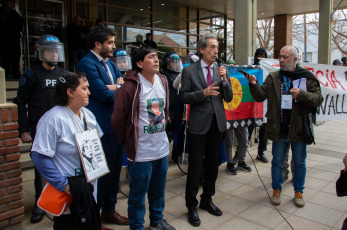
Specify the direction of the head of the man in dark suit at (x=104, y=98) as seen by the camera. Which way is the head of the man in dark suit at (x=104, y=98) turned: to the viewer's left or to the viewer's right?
to the viewer's right

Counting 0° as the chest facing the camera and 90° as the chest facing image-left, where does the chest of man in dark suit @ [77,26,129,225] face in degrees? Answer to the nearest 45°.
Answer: approximately 315°

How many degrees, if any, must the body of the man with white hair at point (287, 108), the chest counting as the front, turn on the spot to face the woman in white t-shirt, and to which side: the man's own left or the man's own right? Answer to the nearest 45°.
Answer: approximately 45° to the man's own right

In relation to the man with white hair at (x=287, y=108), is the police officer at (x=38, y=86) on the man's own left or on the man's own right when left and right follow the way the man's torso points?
on the man's own right

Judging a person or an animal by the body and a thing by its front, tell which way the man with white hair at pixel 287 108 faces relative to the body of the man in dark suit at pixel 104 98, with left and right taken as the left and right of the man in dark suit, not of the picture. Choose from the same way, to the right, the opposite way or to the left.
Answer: to the right

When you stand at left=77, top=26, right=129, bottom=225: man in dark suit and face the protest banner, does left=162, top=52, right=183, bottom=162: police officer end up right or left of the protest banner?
left
